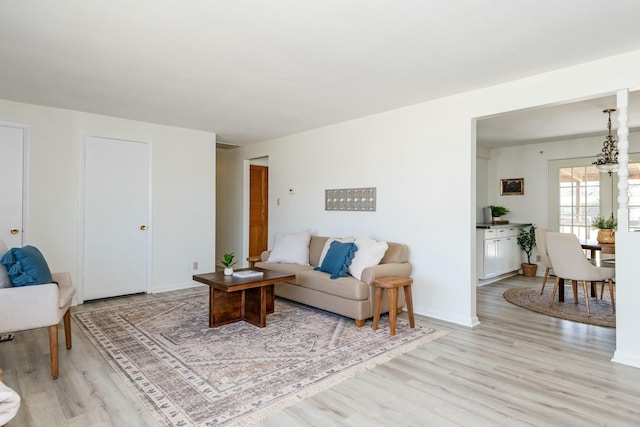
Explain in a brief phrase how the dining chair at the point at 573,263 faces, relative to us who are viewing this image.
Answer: facing away from the viewer and to the right of the viewer

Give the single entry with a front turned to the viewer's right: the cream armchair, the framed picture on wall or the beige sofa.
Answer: the cream armchair

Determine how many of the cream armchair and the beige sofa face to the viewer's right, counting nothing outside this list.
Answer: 1

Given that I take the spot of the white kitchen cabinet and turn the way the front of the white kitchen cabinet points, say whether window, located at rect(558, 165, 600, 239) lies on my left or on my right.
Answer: on my left

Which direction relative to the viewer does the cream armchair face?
to the viewer's right

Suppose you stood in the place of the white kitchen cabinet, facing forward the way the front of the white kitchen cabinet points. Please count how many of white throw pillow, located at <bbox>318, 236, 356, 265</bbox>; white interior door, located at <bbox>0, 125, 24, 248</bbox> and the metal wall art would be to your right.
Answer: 3

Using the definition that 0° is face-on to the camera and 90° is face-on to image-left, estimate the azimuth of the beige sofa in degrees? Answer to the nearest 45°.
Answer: approximately 45°

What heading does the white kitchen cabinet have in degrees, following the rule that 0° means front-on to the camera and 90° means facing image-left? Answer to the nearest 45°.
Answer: approximately 315°

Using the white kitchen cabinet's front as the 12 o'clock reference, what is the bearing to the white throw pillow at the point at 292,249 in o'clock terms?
The white throw pillow is roughly at 3 o'clock from the white kitchen cabinet.

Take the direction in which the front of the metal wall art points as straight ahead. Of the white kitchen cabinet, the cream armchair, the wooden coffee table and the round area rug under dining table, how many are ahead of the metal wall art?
2

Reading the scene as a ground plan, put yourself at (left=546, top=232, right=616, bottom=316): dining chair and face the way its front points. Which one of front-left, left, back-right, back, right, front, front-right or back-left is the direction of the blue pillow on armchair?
back
